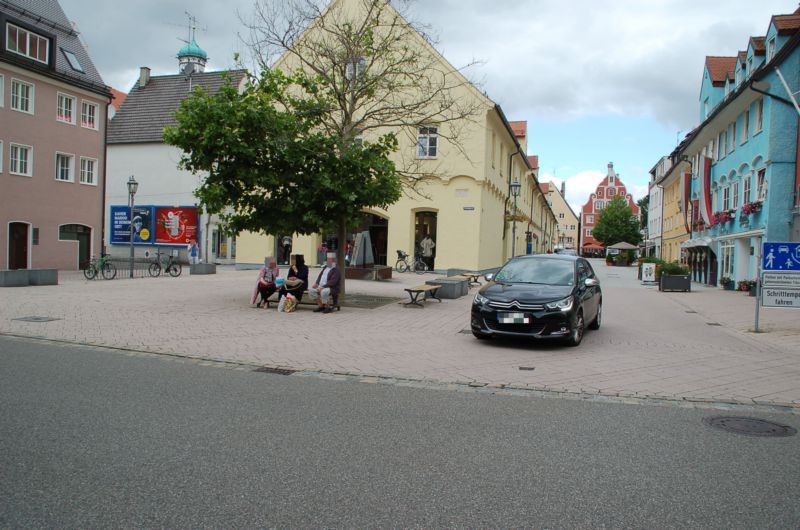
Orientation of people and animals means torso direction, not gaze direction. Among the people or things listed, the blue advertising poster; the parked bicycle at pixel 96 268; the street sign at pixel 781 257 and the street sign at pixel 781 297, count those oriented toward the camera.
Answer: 3

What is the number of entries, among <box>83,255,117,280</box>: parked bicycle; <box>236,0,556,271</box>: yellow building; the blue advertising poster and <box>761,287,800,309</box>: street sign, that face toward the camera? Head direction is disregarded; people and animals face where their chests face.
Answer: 3

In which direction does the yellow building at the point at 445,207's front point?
toward the camera

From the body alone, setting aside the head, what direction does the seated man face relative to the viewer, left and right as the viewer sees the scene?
facing the viewer and to the left of the viewer

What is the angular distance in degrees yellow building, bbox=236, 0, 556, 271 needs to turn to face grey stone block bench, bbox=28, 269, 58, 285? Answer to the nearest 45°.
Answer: approximately 45° to its right

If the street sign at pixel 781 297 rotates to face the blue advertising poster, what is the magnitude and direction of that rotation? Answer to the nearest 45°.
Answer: approximately 90° to its right

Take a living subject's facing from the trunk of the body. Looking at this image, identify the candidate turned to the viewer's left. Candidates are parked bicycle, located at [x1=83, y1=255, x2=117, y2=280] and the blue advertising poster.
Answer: the parked bicycle

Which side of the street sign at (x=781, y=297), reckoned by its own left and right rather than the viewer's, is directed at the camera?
front

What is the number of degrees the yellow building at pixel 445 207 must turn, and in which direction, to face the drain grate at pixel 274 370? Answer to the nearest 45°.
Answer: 0° — it already faces it

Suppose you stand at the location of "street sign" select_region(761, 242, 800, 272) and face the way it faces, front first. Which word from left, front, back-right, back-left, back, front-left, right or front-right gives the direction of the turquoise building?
back

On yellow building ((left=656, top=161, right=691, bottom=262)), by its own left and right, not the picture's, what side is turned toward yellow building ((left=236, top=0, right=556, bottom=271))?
front
